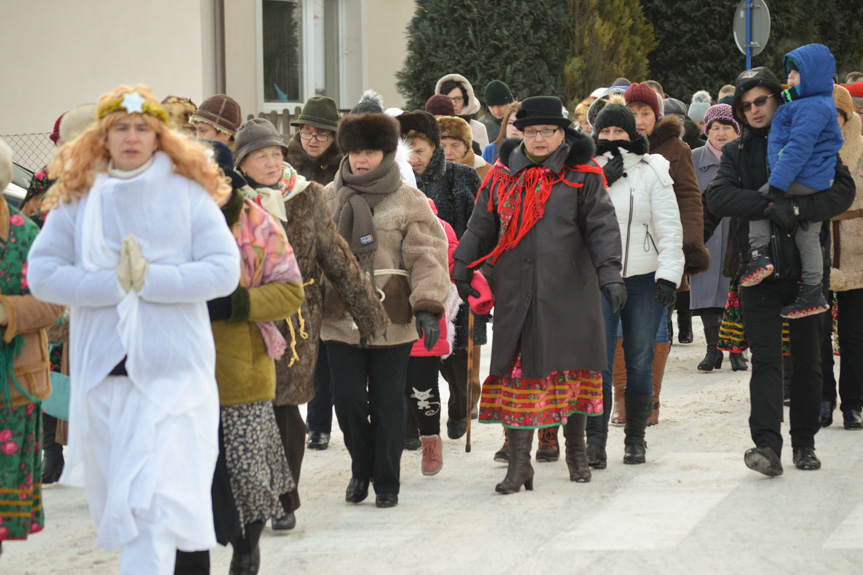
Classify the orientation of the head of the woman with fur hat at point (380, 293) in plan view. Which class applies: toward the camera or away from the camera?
toward the camera

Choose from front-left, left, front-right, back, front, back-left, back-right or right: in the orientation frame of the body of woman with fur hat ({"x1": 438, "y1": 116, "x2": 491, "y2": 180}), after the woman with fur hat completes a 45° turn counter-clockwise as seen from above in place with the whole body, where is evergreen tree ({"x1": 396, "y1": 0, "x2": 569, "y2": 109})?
back

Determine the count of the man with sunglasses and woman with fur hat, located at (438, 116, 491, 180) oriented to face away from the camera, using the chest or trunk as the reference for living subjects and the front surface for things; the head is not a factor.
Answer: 0

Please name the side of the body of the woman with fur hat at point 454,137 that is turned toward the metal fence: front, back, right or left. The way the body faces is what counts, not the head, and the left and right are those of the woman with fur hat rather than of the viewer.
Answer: right

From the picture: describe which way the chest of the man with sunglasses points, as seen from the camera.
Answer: toward the camera

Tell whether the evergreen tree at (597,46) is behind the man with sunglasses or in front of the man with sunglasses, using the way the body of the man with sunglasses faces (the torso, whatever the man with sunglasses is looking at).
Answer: behind

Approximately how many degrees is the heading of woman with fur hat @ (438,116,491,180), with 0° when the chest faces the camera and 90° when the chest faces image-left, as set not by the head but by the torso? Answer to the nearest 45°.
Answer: approximately 45°

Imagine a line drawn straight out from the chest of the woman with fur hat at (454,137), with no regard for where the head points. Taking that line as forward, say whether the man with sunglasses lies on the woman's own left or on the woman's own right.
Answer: on the woman's own left

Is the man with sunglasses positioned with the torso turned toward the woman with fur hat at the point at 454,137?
no
